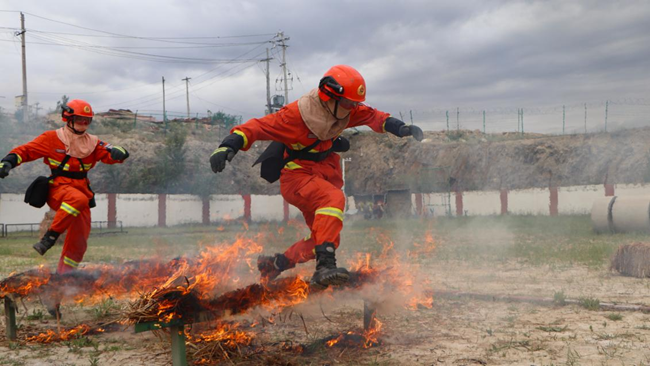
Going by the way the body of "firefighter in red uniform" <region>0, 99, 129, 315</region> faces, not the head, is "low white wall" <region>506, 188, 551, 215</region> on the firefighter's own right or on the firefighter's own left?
on the firefighter's own left

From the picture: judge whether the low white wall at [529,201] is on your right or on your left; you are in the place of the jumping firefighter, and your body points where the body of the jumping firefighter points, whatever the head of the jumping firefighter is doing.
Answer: on your left

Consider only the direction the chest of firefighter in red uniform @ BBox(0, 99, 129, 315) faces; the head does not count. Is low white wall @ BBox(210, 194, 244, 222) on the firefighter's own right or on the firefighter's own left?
on the firefighter's own left

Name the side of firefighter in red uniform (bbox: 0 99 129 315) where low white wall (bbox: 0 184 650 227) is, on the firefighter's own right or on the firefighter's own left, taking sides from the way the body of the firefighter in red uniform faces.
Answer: on the firefighter's own left

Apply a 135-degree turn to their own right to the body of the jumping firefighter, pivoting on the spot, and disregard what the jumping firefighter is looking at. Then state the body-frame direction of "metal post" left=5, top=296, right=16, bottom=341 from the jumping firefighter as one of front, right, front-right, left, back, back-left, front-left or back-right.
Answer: front

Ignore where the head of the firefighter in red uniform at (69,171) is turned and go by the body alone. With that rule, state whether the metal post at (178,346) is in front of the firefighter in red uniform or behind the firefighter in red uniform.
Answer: in front

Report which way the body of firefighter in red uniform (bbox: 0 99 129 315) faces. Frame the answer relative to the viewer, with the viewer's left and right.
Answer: facing the viewer and to the right of the viewer

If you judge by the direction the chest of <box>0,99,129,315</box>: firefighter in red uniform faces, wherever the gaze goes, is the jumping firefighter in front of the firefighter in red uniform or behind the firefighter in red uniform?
in front

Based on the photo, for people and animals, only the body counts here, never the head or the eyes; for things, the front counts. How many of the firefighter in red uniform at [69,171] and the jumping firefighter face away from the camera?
0

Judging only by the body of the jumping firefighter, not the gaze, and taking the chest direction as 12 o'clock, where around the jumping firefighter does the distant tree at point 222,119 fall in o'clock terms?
The distant tree is roughly at 7 o'clock from the jumping firefighter.

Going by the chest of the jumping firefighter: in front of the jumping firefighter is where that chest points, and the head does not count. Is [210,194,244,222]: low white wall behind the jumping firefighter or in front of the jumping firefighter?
behind
